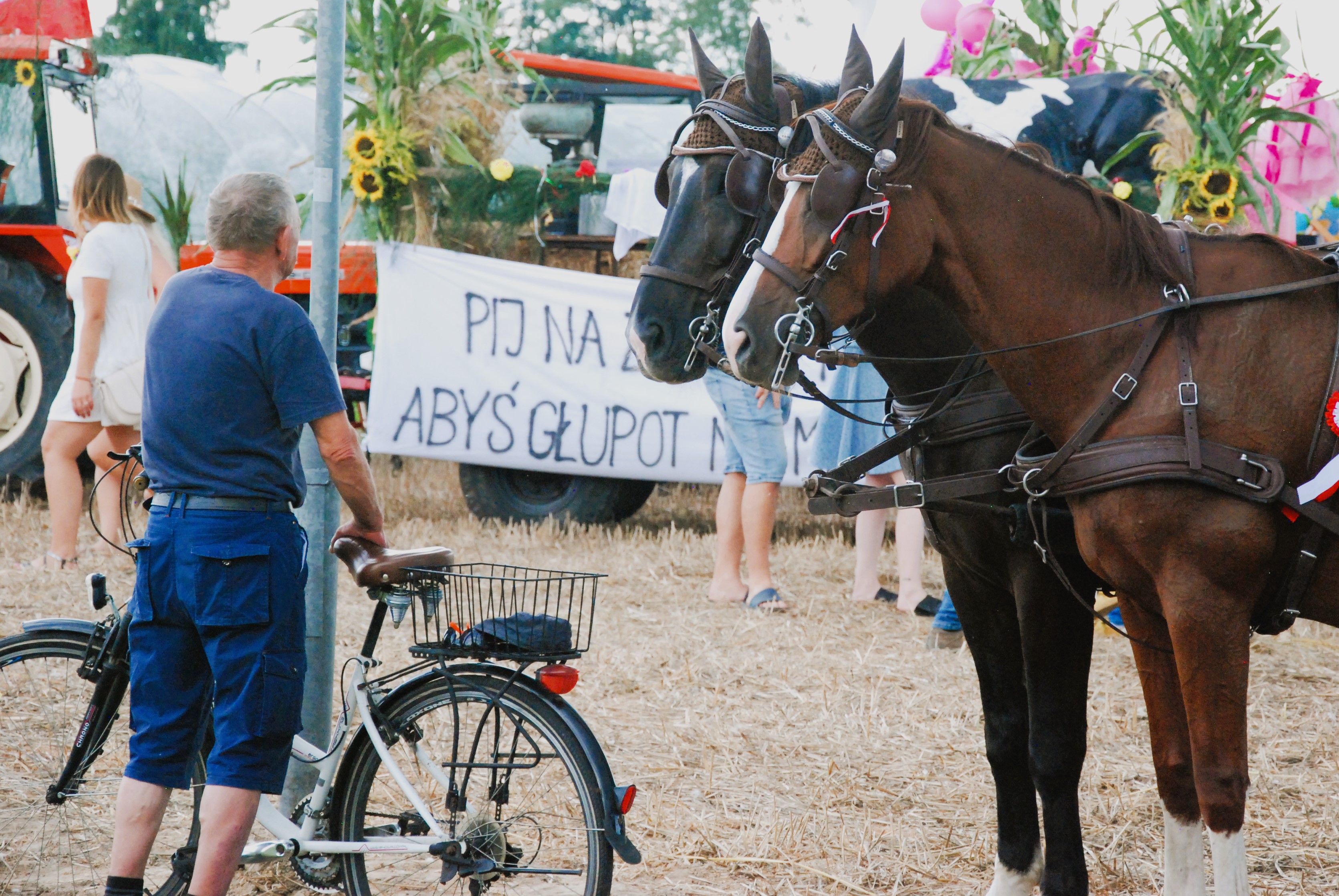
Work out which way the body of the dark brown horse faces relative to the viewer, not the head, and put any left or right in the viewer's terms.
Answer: facing the viewer and to the left of the viewer

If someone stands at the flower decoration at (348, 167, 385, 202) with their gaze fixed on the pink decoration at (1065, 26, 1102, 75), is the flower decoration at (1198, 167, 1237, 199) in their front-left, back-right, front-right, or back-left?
front-right

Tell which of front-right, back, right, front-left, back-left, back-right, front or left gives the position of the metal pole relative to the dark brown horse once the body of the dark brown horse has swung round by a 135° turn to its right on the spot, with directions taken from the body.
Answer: left

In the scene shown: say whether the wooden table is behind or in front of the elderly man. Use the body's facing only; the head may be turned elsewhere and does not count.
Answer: in front

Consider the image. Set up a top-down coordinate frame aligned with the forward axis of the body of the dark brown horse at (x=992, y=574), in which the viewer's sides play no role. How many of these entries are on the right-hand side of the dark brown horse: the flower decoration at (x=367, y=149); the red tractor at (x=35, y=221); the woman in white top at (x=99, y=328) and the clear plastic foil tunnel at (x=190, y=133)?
4

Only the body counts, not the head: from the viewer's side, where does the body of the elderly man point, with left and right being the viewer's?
facing away from the viewer and to the right of the viewer

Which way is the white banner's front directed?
toward the camera

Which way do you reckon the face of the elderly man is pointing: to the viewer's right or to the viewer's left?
to the viewer's right

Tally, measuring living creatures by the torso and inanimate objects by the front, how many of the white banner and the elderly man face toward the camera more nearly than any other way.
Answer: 1

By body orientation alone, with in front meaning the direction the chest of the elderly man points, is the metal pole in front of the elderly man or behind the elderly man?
in front

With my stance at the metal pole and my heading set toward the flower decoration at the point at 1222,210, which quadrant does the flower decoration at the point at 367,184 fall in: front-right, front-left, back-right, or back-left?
front-left

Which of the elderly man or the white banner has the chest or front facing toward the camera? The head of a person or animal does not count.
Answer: the white banner

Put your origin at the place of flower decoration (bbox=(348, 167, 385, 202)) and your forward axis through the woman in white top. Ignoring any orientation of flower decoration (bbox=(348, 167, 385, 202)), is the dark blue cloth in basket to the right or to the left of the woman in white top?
left

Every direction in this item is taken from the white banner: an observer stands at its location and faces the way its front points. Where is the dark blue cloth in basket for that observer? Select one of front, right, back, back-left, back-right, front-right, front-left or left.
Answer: front

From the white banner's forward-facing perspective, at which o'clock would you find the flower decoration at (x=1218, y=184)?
The flower decoration is roughly at 10 o'clock from the white banner.

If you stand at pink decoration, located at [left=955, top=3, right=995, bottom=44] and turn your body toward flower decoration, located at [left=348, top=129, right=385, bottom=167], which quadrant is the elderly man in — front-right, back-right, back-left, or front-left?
front-left

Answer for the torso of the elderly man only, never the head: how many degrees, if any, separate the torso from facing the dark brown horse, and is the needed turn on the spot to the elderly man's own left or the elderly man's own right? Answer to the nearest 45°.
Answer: approximately 45° to the elderly man's own right
